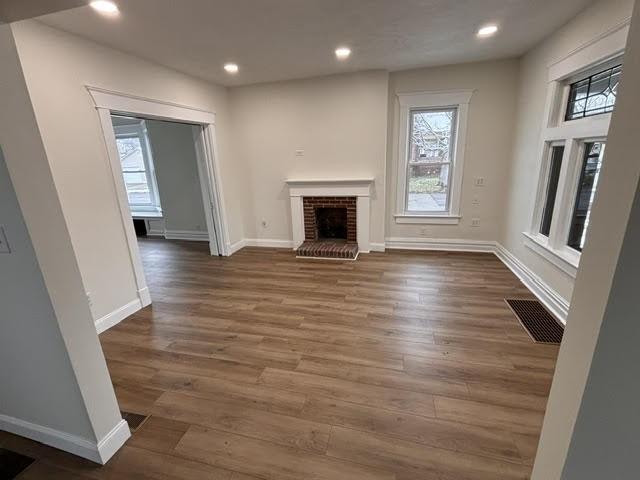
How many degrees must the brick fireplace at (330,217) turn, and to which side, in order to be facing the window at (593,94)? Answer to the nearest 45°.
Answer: approximately 45° to its left

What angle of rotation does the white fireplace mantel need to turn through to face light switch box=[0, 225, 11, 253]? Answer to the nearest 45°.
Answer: approximately 45° to its right

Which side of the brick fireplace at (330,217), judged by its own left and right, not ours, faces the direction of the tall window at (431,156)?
left

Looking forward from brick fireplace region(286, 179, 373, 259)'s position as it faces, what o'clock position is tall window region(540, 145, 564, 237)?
The tall window is roughly at 10 o'clock from the brick fireplace.

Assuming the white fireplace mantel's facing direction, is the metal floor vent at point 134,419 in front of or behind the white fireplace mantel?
in front

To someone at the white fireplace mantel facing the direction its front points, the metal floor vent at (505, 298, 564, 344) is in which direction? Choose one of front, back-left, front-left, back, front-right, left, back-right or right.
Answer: front-left

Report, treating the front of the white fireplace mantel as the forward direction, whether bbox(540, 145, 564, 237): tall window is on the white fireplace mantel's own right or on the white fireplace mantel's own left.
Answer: on the white fireplace mantel's own left

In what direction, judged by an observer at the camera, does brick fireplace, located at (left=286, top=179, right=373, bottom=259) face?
facing the viewer

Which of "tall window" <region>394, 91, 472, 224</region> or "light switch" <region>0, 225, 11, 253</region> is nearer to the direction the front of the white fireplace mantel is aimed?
the light switch

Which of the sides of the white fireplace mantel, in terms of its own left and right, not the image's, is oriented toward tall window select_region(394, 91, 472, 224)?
left

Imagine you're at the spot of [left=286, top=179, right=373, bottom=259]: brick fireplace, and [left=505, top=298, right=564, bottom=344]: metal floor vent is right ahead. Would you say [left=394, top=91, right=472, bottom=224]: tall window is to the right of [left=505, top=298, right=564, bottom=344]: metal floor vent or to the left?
left

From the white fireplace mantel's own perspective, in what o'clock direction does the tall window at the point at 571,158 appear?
The tall window is roughly at 10 o'clock from the white fireplace mantel.

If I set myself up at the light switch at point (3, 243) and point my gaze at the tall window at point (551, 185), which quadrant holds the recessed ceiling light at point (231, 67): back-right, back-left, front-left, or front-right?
front-left

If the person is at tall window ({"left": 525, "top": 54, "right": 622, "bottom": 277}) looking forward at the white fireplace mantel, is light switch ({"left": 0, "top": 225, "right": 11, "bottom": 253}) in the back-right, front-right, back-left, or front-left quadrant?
front-left
